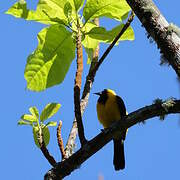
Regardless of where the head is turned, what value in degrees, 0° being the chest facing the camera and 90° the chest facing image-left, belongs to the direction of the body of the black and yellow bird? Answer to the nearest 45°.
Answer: approximately 45°
